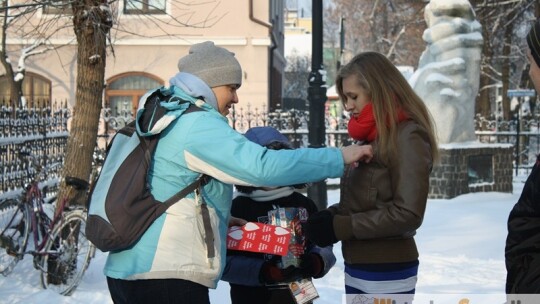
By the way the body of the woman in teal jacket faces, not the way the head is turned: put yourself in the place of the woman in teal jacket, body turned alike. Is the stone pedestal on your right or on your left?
on your left

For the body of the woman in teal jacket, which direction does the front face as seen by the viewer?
to the viewer's right

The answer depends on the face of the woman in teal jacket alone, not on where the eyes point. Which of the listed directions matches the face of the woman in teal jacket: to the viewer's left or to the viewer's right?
to the viewer's right

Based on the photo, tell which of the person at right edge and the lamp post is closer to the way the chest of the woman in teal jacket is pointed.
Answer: the person at right edge

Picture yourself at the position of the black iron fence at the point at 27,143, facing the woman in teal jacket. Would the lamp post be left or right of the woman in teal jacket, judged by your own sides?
left

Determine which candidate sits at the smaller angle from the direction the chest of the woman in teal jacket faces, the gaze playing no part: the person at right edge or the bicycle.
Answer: the person at right edge

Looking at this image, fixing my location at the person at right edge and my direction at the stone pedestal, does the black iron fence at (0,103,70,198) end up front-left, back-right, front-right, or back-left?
front-left
